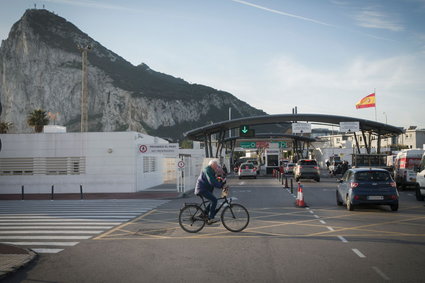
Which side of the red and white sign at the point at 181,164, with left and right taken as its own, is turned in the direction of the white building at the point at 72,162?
right

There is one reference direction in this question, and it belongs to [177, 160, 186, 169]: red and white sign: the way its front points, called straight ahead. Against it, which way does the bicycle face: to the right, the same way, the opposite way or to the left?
to the left

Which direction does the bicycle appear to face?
to the viewer's right

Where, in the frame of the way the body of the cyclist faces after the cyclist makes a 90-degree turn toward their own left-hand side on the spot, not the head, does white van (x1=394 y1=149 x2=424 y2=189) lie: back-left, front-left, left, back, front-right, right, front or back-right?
front-right

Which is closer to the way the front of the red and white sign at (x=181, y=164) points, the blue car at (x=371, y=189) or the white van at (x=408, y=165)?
the blue car

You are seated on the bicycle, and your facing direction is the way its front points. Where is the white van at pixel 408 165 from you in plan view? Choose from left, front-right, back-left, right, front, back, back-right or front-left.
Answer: front-left

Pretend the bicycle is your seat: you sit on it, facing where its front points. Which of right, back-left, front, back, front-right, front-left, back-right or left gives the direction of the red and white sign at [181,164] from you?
left

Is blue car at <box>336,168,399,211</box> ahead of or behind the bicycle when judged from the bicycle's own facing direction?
ahead

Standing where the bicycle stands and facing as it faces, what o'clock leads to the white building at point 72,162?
The white building is roughly at 8 o'clock from the bicycle.

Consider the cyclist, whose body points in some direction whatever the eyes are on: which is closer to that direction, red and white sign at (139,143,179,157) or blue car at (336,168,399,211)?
the blue car

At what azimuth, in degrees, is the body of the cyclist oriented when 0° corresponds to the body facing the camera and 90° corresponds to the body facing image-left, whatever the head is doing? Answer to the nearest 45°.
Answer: approximately 270°

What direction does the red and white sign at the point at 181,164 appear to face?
toward the camera

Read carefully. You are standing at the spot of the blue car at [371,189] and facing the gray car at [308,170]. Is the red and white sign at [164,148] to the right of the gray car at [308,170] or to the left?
left

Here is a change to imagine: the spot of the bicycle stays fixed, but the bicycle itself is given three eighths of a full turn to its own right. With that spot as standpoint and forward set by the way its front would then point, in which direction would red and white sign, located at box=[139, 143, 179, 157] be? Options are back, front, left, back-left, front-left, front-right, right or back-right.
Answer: back-right

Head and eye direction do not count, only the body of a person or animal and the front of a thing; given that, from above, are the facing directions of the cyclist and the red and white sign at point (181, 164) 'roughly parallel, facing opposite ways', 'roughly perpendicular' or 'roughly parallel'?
roughly perpendicular

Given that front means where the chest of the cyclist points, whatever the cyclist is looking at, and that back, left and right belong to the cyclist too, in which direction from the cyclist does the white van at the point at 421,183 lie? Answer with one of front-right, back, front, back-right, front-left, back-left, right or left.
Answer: front-left

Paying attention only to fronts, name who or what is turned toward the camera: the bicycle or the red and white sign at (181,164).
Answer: the red and white sign
